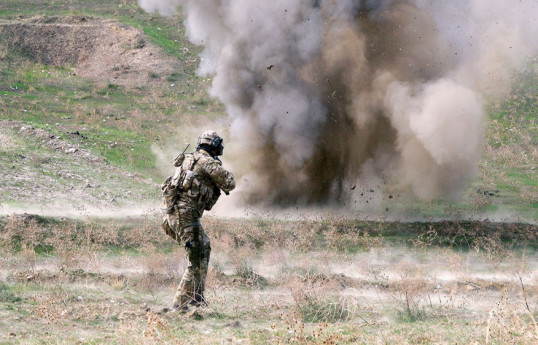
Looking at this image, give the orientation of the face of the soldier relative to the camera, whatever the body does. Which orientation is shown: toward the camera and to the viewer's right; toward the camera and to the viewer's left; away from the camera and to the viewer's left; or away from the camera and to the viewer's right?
away from the camera and to the viewer's right

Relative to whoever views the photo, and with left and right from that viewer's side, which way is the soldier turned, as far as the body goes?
facing away from the viewer and to the right of the viewer
